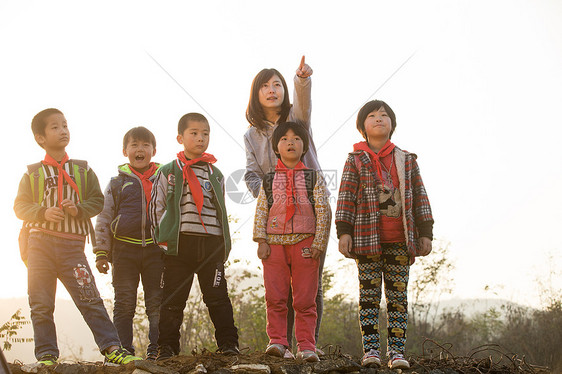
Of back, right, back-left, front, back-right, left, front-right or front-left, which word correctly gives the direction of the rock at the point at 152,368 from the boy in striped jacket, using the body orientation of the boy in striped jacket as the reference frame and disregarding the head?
front-left

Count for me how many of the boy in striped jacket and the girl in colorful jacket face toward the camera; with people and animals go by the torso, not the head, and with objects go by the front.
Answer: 2
